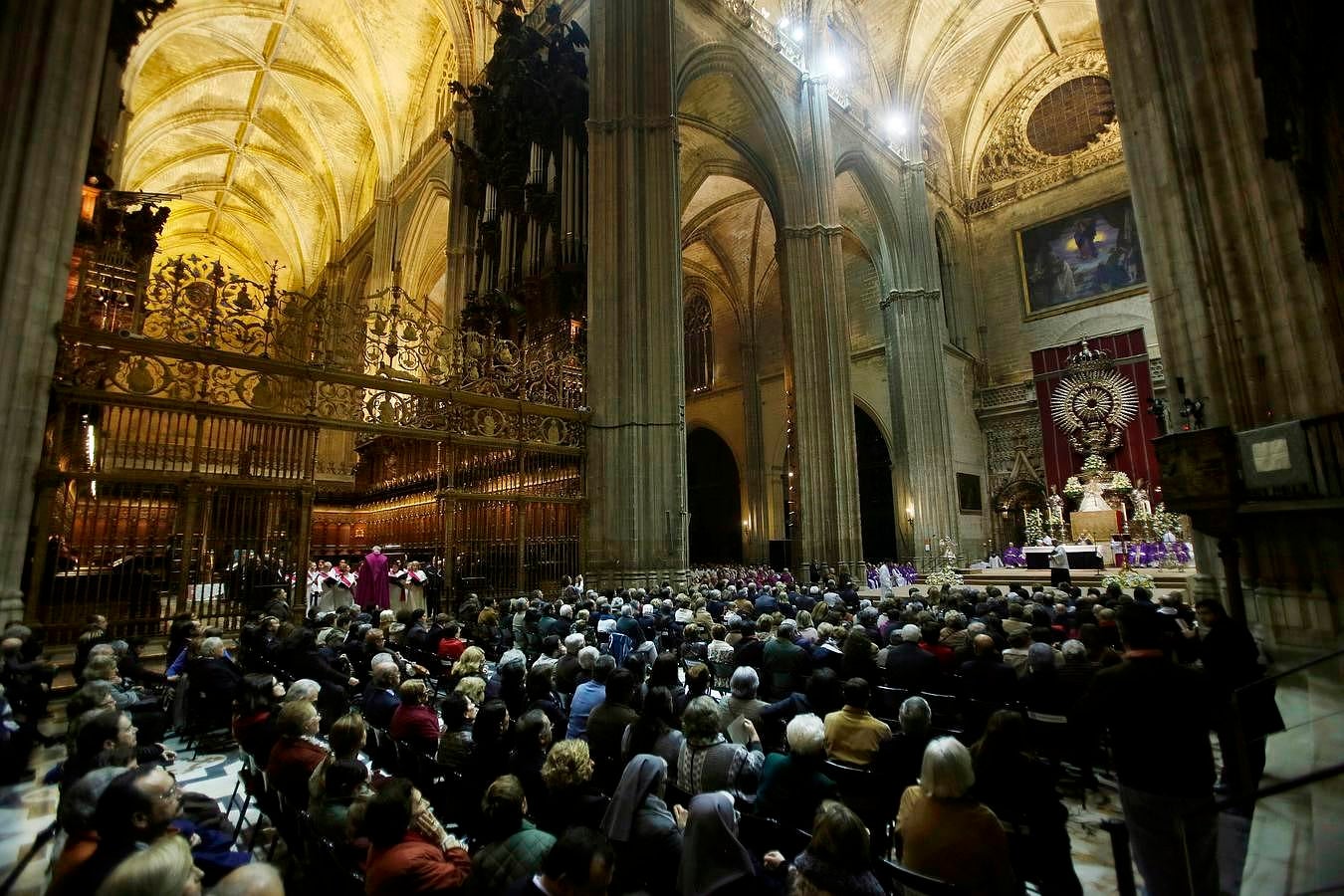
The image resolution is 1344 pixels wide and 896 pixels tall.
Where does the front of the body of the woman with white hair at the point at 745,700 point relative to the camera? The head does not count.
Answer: away from the camera

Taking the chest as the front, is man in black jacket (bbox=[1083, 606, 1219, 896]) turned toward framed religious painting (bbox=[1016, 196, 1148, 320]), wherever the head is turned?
yes

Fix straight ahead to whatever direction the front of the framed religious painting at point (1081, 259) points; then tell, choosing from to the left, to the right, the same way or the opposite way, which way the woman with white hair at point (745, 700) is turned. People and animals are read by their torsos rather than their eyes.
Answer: the opposite way

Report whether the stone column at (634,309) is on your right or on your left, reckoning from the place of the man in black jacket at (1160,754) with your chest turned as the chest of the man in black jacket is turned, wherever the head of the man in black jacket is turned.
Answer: on your left

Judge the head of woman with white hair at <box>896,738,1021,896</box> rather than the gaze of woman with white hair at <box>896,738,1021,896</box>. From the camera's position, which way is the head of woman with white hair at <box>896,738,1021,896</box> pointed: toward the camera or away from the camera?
away from the camera

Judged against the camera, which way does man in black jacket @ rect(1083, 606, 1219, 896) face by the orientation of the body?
away from the camera

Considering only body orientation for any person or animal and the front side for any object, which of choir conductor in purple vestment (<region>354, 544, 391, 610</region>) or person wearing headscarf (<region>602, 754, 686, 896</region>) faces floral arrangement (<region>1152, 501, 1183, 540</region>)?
the person wearing headscarf

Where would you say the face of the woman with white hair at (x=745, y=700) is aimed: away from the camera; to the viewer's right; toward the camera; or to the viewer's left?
away from the camera

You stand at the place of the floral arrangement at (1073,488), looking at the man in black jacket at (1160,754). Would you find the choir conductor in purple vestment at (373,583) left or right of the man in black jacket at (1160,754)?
right
